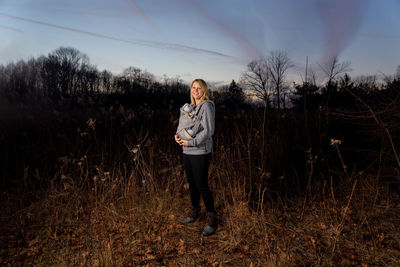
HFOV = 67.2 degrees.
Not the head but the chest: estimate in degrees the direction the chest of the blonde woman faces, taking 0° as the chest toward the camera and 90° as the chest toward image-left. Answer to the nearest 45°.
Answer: approximately 45°
